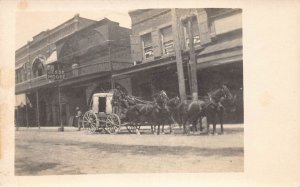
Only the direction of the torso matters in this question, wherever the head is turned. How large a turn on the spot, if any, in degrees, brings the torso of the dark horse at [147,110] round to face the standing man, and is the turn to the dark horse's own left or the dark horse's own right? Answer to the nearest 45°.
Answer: approximately 180°

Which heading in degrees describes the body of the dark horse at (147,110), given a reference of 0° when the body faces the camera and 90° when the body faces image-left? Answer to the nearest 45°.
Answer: approximately 270°
